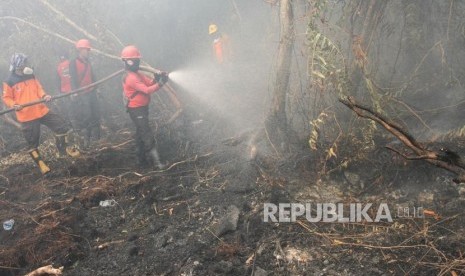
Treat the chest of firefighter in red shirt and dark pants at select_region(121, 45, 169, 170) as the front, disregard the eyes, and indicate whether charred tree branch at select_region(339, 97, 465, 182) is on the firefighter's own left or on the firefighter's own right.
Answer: on the firefighter's own right

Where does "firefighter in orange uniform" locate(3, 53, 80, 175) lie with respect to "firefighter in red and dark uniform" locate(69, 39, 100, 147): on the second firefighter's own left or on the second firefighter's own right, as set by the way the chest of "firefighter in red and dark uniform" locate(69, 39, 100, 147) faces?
on the second firefighter's own right

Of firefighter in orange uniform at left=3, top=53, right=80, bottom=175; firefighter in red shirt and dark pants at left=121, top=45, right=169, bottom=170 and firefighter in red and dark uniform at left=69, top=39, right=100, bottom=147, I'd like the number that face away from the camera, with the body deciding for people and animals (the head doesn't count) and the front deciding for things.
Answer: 0

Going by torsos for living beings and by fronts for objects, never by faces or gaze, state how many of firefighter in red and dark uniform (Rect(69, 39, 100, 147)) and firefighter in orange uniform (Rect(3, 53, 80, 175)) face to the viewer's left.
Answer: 0

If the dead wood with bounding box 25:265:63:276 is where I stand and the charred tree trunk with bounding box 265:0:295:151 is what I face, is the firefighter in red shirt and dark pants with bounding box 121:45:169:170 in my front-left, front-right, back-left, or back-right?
front-left

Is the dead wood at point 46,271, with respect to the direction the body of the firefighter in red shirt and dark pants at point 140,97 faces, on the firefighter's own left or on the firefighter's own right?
on the firefighter's own right

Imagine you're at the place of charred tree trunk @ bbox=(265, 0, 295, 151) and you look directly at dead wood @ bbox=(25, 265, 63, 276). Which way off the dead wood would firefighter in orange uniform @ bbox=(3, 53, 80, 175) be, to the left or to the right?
right

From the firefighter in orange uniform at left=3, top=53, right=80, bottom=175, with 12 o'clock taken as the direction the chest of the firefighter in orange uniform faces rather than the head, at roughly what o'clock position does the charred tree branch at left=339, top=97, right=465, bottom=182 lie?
The charred tree branch is roughly at 1 o'clock from the firefighter in orange uniform.

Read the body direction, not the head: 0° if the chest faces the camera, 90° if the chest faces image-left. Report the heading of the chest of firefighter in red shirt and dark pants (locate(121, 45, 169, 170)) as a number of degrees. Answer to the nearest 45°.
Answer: approximately 270°

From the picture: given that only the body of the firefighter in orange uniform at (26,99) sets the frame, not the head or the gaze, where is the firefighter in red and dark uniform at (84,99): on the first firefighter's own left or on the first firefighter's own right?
on the first firefighter's own left

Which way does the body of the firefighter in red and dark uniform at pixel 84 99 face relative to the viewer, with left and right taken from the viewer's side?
facing the viewer and to the right of the viewer

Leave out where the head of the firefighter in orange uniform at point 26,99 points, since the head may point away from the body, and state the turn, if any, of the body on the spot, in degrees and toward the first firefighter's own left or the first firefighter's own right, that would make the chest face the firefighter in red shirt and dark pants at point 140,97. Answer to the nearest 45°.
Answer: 0° — they already face them

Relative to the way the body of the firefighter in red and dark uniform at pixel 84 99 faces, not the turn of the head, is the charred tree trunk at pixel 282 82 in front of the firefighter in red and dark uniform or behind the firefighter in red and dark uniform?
in front
